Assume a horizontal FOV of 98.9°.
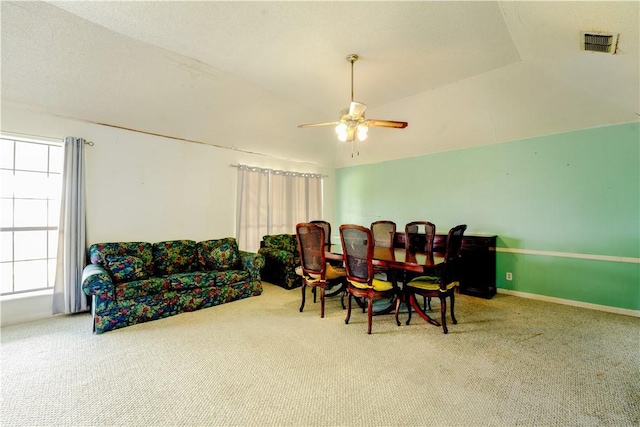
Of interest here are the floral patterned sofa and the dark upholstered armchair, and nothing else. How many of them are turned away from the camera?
0

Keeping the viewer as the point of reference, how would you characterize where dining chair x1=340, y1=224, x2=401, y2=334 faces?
facing away from the viewer and to the right of the viewer

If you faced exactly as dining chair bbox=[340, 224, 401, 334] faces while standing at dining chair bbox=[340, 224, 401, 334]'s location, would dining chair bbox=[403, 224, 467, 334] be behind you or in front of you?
in front

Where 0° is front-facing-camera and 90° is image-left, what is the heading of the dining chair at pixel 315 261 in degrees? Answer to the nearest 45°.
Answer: approximately 225°

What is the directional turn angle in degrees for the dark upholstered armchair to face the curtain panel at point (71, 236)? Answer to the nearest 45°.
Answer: approximately 90° to its right

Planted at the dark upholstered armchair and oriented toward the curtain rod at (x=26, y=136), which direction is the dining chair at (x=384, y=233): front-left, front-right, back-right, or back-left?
back-left

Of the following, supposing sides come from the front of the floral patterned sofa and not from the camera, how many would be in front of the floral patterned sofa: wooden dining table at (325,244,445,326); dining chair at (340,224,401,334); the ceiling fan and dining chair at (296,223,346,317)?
4

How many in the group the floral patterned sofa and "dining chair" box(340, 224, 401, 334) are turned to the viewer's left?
0

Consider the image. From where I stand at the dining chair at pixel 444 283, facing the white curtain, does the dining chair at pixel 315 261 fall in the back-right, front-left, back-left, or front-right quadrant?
front-left

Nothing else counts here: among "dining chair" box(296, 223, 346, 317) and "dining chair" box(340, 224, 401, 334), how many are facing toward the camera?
0

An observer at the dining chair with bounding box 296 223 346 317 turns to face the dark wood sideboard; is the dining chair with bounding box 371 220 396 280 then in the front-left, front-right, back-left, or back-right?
front-left

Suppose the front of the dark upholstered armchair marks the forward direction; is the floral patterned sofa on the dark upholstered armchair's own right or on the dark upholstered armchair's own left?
on the dark upholstered armchair's own right

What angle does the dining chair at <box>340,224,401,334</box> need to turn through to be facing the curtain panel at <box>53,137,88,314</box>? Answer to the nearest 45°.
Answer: approximately 135° to its left

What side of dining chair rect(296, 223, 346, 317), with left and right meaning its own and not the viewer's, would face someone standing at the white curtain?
left

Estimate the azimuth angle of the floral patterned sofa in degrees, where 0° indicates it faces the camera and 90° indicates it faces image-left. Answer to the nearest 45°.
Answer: approximately 315°

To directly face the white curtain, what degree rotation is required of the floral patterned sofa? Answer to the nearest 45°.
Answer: approximately 90° to its left

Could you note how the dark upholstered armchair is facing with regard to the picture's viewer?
facing the viewer and to the right of the viewer

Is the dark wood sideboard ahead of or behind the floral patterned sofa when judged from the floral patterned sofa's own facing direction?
ahead
